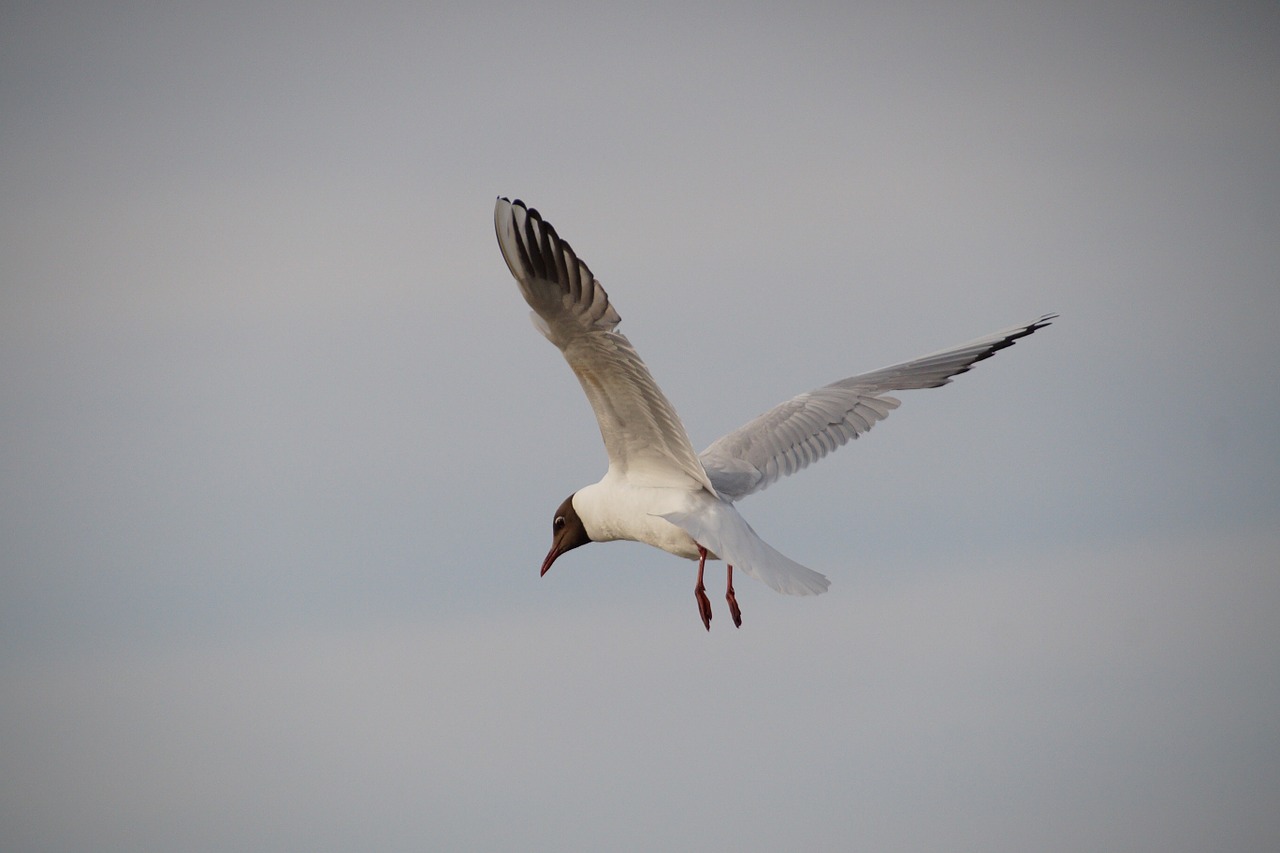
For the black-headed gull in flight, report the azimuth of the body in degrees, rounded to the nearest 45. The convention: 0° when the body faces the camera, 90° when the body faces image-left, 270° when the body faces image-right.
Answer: approximately 135°
